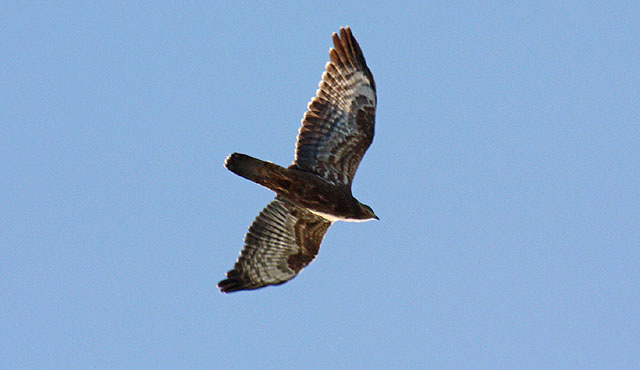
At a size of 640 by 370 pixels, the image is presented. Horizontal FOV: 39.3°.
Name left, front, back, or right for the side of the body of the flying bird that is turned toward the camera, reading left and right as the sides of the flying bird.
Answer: right
